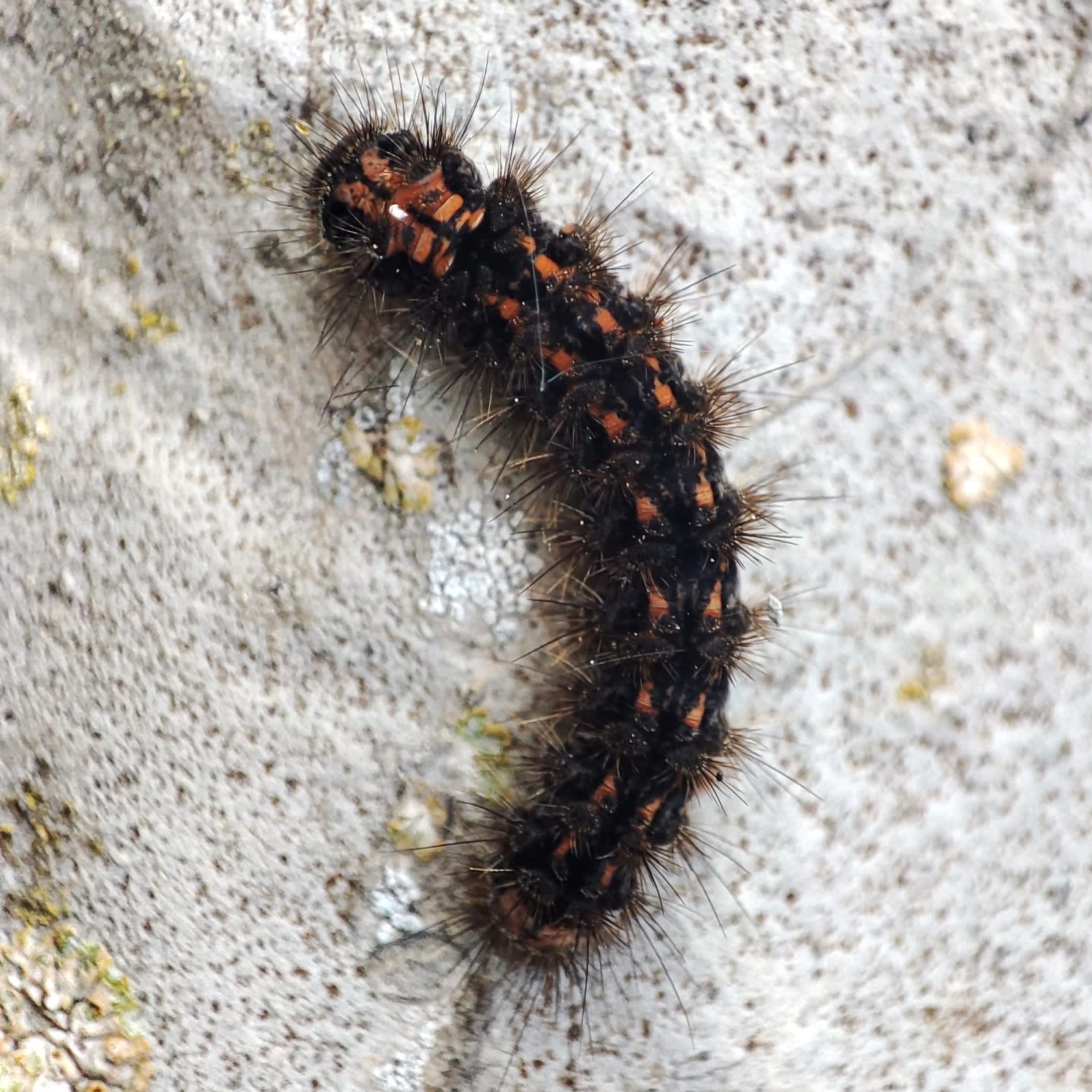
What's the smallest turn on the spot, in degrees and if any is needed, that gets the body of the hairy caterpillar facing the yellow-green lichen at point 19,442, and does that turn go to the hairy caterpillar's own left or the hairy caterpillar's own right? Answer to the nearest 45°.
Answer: approximately 45° to the hairy caterpillar's own left

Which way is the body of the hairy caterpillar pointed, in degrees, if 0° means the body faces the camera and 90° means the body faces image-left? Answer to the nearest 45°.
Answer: approximately 135°
